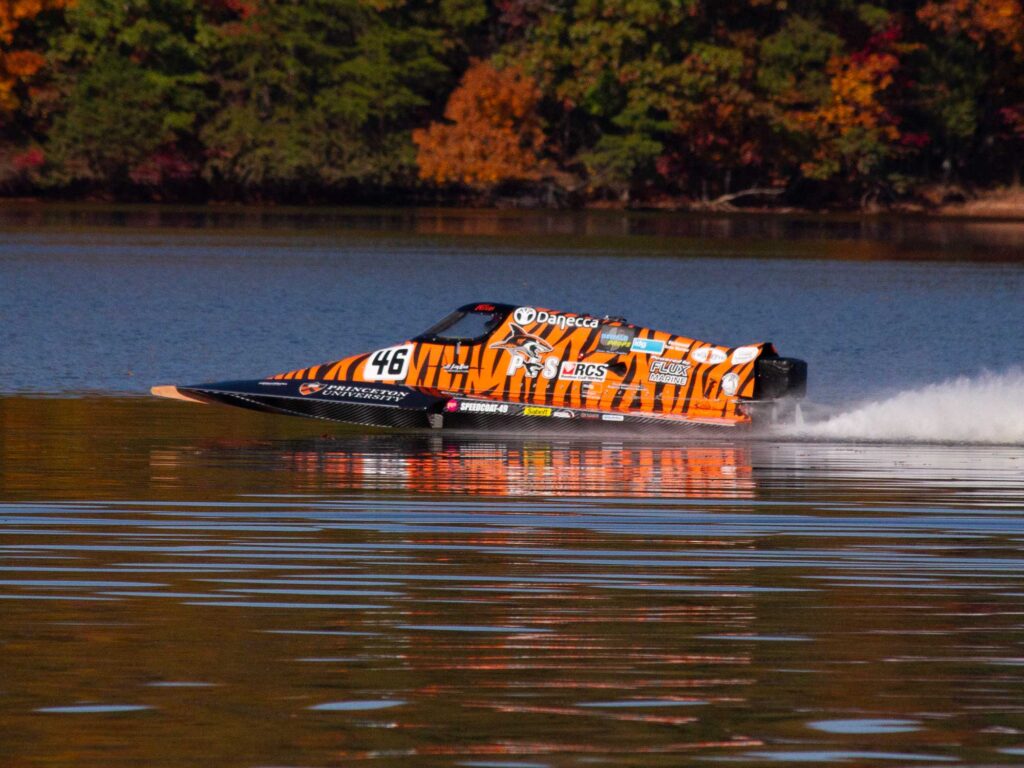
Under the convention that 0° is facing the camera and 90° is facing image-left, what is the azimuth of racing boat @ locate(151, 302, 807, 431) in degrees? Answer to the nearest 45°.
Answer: approximately 90°
